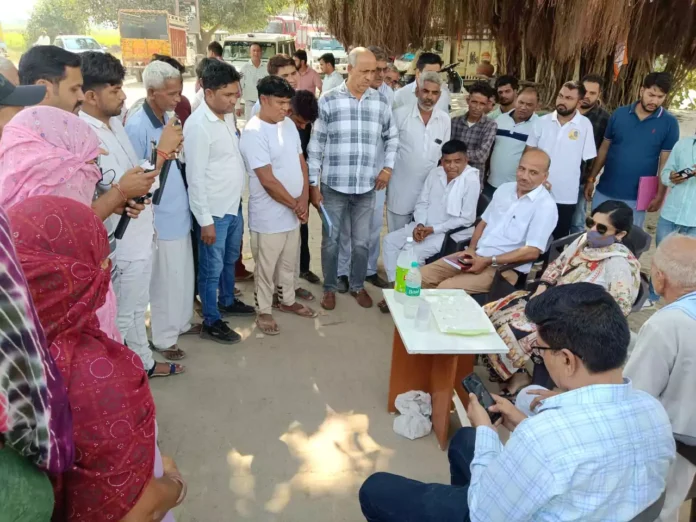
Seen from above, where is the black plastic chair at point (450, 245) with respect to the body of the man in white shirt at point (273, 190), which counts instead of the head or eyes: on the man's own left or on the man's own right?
on the man's own left

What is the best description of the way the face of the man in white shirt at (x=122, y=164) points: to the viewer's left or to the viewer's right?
to the viewer's right

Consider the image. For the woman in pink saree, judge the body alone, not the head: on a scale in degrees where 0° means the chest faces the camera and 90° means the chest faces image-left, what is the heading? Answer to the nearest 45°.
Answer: approximately 270°

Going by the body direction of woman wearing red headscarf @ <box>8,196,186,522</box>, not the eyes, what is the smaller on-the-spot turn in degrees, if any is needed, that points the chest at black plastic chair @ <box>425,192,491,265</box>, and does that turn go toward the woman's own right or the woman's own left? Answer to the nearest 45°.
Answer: approximately 45° to the woman's own left

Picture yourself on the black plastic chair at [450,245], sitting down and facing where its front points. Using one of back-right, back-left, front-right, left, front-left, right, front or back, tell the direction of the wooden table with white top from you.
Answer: front-left

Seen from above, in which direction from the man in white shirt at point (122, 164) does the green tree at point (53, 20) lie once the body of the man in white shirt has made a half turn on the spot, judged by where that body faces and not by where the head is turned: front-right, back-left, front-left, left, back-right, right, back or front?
right

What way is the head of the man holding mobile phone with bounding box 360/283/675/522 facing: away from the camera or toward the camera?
away from the camera
